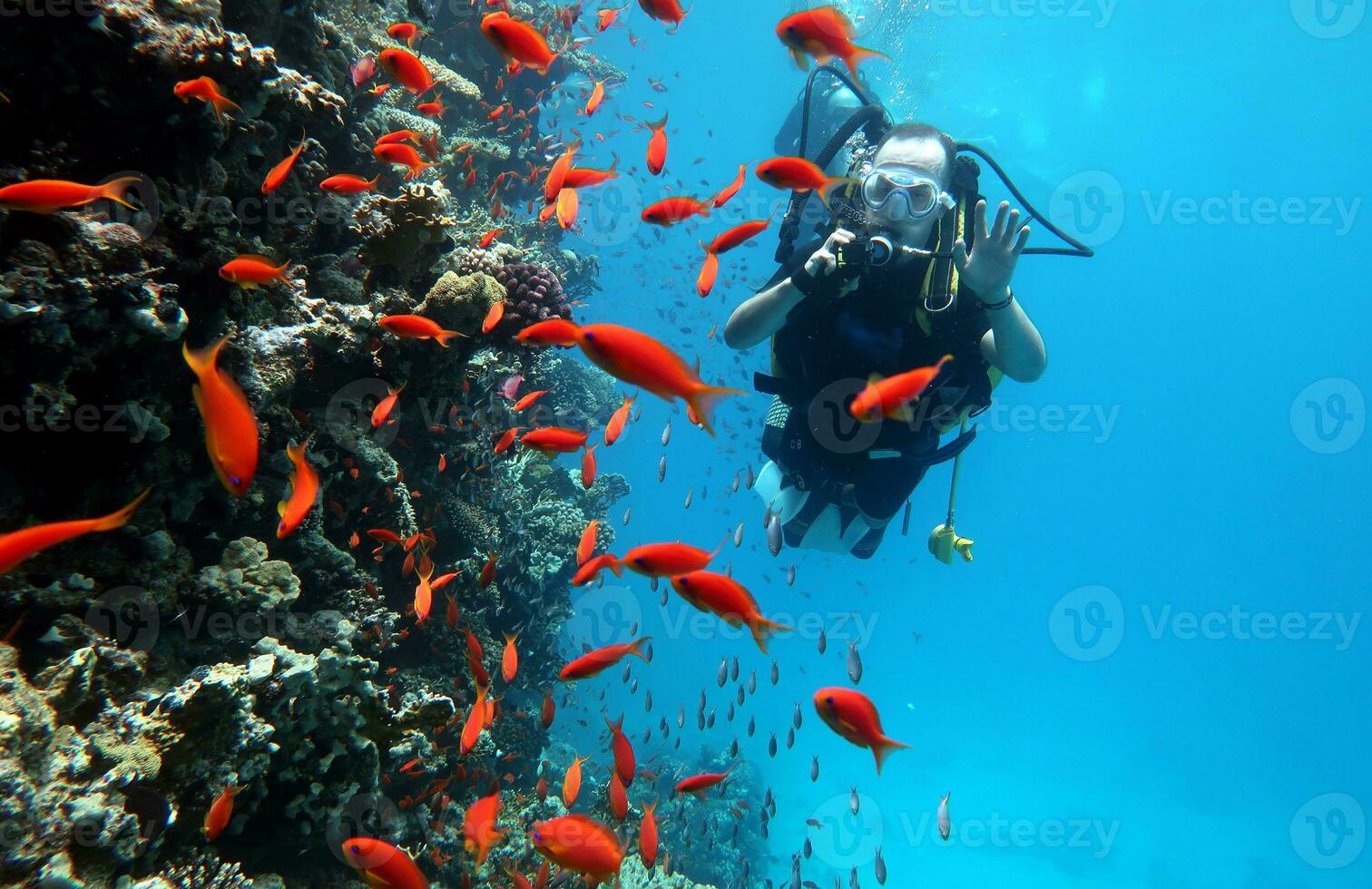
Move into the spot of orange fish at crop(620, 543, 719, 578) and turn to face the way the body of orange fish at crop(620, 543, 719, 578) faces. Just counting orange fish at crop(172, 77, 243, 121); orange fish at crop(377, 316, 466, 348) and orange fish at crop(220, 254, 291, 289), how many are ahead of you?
3

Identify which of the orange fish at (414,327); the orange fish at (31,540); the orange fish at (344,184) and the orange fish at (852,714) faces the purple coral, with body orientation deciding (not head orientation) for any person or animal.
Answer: the orange fish at (852,714)

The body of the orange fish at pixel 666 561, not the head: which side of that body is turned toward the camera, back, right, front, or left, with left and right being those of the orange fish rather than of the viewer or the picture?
left

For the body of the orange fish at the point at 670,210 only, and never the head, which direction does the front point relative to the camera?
to the viewer's left

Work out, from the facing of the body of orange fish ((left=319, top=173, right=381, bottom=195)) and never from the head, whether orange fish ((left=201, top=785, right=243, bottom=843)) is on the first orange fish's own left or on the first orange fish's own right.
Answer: on the first orange fish's own left

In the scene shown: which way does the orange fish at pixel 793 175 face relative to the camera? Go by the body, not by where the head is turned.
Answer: to the viewer's left

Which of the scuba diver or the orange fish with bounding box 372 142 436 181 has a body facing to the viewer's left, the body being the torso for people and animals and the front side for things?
the orange fish

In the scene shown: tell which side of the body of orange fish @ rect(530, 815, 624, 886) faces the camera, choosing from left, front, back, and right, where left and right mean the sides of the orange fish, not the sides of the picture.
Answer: left

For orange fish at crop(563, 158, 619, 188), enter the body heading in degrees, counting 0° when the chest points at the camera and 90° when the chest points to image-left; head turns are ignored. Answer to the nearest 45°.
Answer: approximately 90°

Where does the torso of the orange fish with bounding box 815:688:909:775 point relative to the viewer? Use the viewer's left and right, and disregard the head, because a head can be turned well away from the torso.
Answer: facing to the left of the viewer

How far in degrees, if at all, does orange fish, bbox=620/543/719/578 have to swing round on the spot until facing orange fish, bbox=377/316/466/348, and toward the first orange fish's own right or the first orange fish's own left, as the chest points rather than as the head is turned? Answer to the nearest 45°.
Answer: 0° — it already faces it

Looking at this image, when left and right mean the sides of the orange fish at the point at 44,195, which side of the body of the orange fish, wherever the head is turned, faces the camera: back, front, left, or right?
left
